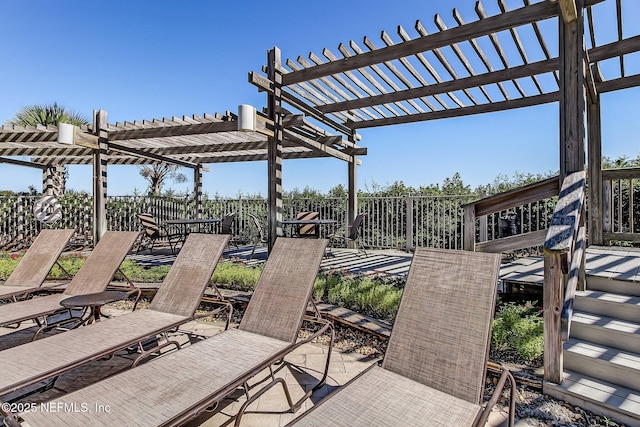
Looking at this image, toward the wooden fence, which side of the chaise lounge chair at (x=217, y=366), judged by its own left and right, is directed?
back

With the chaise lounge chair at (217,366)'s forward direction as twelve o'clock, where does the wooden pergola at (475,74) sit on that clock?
The wooden pergola is roughly at 7 o'clock from the chaise lounge chair.

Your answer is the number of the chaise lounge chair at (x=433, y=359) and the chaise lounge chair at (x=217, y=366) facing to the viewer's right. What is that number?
0

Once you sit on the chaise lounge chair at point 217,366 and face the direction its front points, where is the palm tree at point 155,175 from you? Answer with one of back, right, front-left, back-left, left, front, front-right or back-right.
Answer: back-right

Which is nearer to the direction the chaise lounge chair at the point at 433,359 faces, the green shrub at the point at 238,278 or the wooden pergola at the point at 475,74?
the green shrub

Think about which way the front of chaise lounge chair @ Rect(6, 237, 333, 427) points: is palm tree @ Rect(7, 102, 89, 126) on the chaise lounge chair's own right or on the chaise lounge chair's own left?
on the chaise lounge chair's own right

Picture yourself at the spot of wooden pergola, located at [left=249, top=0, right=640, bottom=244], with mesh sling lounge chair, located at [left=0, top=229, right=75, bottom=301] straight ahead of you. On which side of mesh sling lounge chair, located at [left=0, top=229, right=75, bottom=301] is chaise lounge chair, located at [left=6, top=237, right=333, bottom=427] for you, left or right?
left

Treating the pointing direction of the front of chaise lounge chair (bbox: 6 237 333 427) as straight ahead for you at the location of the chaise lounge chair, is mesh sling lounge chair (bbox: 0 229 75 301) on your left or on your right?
on your right

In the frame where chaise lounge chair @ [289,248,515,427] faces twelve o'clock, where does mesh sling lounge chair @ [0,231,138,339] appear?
The mesh sling lounge chair is roughly at 2 o'clock from the chaise lounge chair.

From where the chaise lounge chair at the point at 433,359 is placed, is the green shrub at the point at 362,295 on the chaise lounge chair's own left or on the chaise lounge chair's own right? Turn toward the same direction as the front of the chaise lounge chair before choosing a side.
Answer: on the chaise lounge chair's own right

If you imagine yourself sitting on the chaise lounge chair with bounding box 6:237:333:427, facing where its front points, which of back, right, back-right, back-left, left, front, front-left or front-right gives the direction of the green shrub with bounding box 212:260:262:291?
back-right

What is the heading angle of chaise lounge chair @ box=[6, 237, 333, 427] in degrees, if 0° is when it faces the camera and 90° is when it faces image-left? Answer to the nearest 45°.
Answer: approximately 45°
